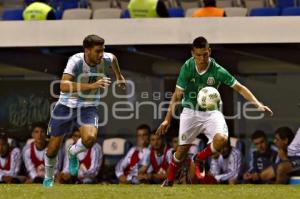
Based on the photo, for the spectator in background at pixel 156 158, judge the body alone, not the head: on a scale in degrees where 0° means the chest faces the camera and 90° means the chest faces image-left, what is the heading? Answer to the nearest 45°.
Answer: approximately 0°

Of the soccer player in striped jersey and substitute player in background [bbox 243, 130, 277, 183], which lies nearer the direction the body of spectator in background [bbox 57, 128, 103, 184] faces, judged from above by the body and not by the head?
the soccer player in striped jersey

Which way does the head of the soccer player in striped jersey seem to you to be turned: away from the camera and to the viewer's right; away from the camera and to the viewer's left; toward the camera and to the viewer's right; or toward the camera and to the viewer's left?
toward the camera and to the viewer's right

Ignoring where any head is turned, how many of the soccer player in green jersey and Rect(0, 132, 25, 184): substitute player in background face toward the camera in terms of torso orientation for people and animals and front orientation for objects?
2

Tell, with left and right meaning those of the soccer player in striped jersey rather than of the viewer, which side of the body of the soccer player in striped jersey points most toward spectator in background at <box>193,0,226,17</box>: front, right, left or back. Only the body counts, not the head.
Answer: left

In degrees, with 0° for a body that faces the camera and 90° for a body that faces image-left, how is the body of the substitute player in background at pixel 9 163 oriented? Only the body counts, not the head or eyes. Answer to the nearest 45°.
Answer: approximately 0°
